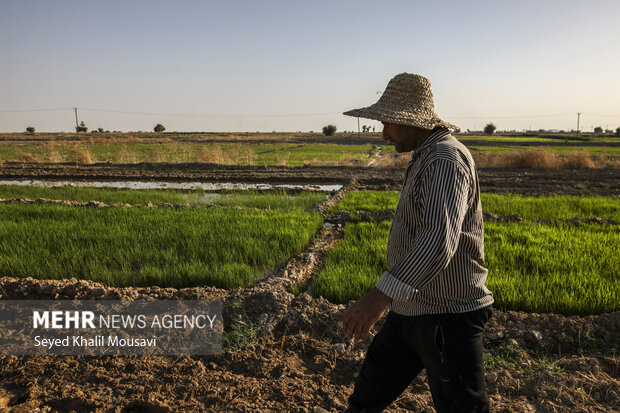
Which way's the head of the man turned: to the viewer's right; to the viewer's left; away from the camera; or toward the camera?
to the viewer's left

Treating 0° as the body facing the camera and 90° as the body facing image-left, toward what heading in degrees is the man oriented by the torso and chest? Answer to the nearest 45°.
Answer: approximately 90°
